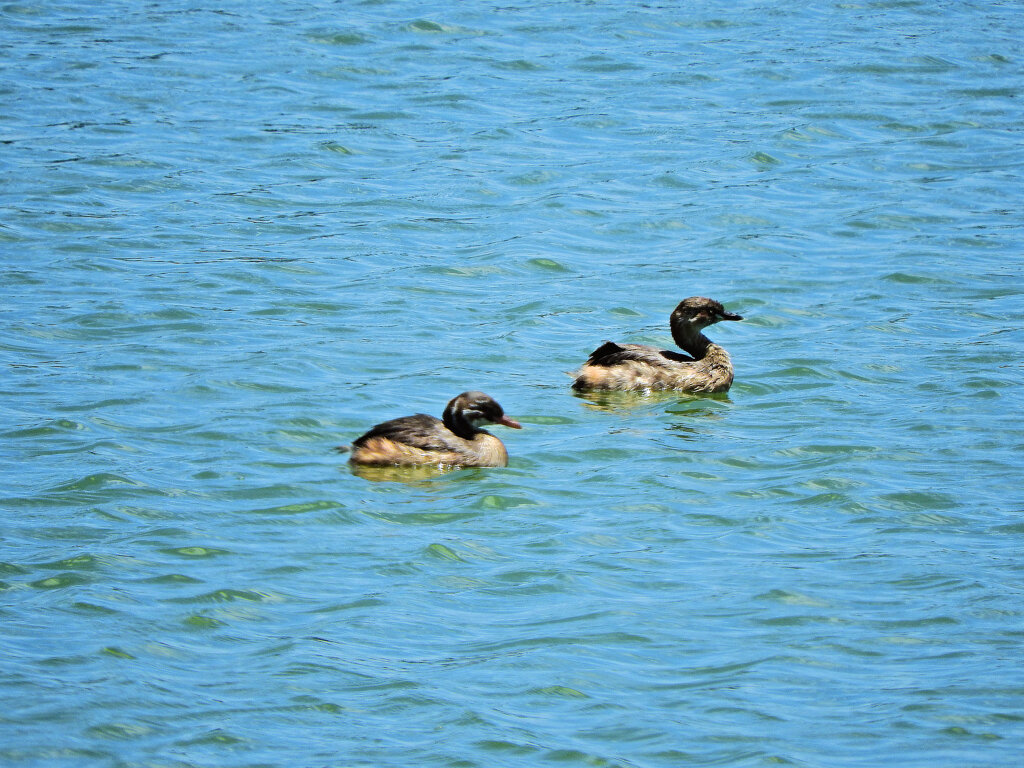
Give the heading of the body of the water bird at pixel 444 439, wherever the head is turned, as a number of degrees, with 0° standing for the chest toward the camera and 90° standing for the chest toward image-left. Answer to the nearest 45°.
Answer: approximately 270°

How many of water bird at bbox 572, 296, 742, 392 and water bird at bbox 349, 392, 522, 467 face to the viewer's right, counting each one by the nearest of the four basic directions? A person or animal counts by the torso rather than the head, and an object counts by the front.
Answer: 2

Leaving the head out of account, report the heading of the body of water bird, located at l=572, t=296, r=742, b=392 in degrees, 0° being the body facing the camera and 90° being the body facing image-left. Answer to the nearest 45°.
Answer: approximately 270°

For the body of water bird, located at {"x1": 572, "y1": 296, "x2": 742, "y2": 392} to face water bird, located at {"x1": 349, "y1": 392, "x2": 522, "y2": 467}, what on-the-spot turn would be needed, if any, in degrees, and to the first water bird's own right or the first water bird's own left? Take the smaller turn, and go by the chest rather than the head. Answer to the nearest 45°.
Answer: approximately 135° to the first water bird's own right

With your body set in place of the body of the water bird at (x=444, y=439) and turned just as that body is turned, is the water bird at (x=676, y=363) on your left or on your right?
on your left
